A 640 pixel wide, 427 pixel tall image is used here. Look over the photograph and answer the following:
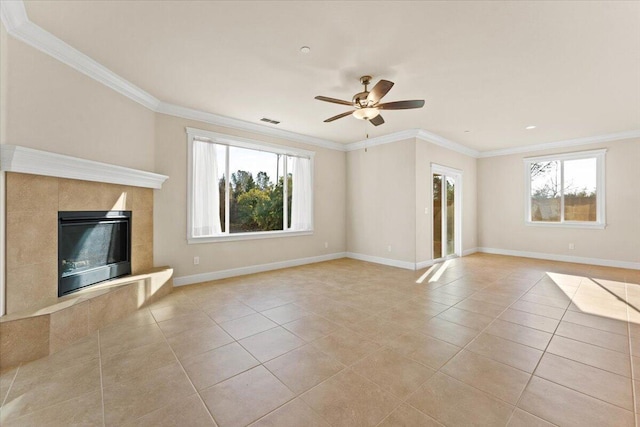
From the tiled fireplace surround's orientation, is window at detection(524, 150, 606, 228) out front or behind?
out front

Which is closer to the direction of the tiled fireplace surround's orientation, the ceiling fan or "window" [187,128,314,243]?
the ceiling fan

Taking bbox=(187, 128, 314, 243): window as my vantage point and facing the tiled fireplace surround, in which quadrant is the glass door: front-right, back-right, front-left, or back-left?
back-left

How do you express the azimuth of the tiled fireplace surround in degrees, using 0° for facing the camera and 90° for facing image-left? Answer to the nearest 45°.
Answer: approximately 315°

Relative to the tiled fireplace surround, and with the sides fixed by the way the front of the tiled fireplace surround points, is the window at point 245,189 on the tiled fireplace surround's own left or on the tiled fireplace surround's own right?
on the tiled fireplace surround's own left

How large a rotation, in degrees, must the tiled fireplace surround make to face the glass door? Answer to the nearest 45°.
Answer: approximately 45° to its left

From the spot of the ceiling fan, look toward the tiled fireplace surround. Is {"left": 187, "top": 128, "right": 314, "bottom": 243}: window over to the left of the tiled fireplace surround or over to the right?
right

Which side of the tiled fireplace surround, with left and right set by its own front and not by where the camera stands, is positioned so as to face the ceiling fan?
front
